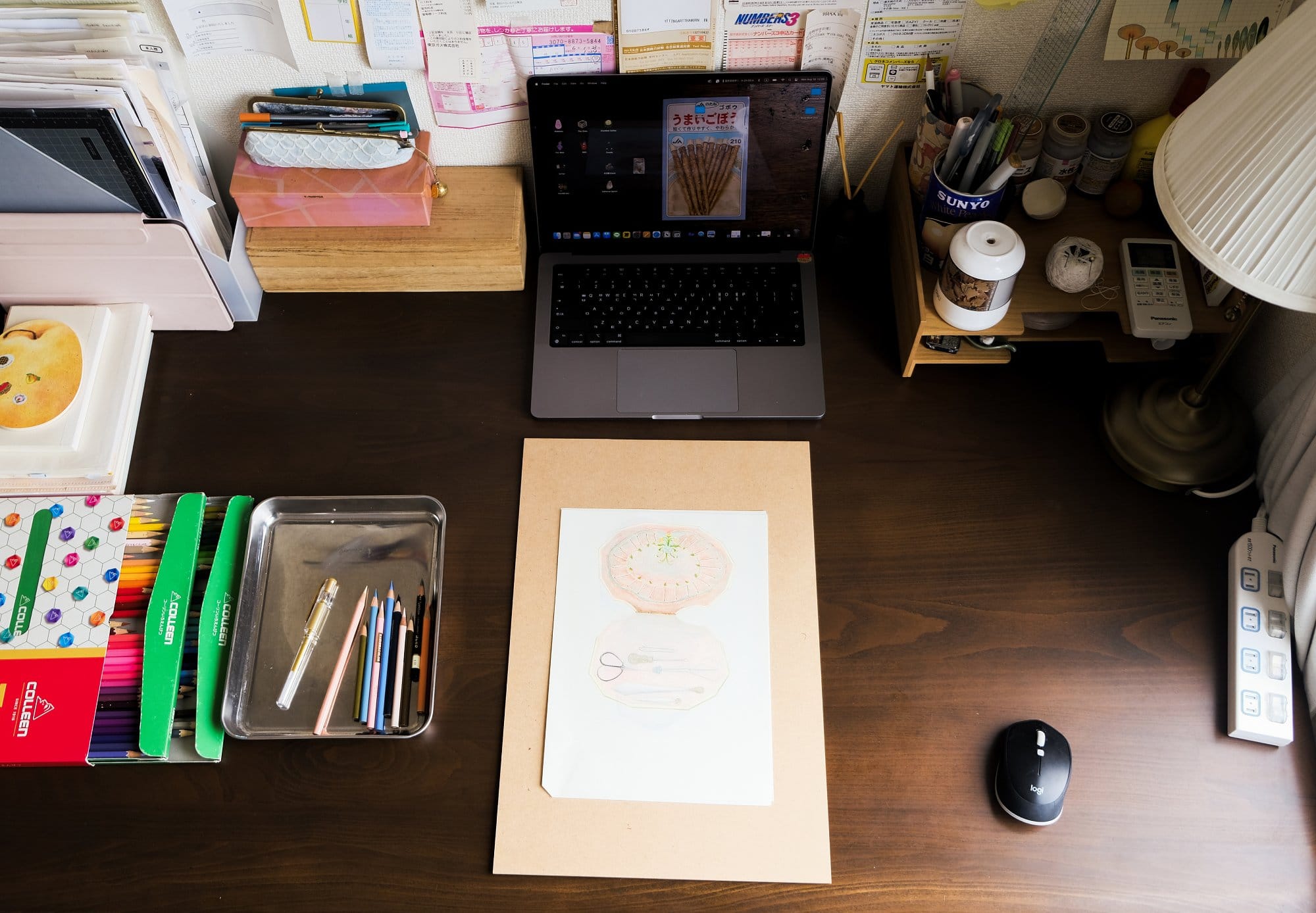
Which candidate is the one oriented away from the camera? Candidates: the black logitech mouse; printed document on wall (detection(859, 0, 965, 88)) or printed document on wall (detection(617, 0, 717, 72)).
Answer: the black logitech mouse
